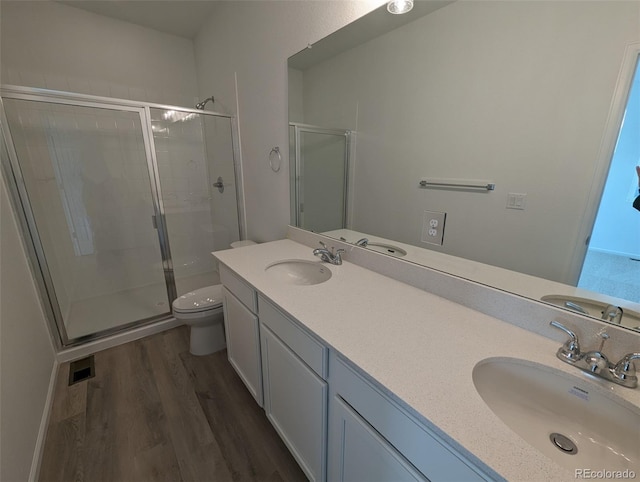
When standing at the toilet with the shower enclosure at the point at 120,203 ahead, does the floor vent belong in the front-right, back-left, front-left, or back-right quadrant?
front-left

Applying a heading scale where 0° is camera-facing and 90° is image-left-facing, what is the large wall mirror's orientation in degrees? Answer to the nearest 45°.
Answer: approximately 45°

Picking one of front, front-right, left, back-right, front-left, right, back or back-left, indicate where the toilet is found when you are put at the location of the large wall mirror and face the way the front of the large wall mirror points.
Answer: front-right

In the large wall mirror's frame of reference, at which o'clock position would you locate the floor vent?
The floor vent is roughly at 1 o'clock from the large wall mirror.

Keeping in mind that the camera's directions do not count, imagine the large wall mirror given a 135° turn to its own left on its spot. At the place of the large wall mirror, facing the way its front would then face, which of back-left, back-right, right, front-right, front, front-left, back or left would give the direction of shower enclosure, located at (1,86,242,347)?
back
